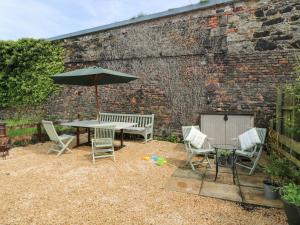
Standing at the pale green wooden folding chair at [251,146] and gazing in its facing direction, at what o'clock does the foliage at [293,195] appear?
The foliage is roughly at 10 o'clock from the pale green wooden folding chair.

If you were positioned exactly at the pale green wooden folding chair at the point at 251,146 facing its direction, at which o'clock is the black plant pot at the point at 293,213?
The black plant pot is roughly at 10 o'clock from the pale green wooden folding chair.

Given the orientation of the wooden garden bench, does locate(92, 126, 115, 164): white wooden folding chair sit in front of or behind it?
in front

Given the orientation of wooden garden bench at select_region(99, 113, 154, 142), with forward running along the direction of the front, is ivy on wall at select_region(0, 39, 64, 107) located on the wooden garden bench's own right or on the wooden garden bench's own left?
on the wooden garden bench's own right

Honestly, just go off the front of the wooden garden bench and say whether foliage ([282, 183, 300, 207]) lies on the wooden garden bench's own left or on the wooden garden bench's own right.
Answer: on the wooden garden bench's own left

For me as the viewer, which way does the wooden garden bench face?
facing the viewer and to the left of the viewer

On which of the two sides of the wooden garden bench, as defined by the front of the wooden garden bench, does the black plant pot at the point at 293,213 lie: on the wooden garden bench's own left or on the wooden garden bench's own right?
on the wooden garden bench's own left

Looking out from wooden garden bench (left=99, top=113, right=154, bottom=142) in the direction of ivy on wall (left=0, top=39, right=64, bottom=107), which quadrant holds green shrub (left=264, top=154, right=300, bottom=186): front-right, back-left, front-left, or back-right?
back-left
